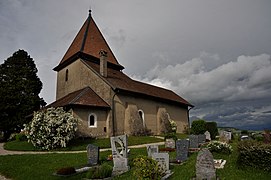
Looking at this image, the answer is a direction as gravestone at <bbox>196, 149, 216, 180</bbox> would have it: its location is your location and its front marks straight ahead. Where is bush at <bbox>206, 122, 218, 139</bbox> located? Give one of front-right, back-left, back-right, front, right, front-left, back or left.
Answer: back

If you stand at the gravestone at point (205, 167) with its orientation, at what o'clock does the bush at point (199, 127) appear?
The bush is roughly at 6 o'clock from the gravestone.

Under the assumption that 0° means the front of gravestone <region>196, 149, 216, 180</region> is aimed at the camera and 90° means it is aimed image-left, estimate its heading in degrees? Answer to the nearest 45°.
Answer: approximately 0°
